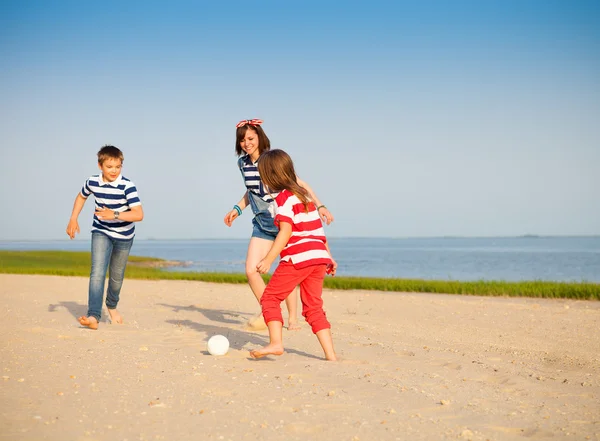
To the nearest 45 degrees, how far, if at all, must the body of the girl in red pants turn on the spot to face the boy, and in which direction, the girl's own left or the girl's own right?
0° — they already face them

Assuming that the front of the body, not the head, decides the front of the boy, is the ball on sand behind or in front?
in front

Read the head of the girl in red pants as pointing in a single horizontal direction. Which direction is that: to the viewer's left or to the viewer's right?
to the viewer's left

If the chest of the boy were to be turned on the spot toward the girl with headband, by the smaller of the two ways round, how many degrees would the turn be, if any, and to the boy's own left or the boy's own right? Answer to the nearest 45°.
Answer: approximately 90° to the boy's own left

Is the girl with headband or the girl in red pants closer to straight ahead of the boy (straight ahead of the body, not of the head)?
the girl in red pants

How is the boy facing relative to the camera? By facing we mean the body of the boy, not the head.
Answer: toward the camera

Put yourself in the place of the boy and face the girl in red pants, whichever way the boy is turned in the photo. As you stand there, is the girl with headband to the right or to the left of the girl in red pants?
left

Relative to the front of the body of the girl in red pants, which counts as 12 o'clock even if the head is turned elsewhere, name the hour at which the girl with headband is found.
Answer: The girl with headband is roughly at 1 o'clock from the girl in red pants.

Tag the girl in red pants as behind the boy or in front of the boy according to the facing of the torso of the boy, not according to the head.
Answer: in front

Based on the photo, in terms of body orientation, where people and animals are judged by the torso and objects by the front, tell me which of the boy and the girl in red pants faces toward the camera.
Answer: the boy

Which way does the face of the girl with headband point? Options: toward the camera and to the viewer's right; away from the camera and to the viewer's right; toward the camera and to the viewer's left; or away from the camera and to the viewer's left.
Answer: toward the camera and to the viewer's left

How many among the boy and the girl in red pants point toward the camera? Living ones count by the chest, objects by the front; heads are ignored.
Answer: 1

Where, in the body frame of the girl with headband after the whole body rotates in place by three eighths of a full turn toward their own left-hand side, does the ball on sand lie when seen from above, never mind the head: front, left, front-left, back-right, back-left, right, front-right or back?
right
